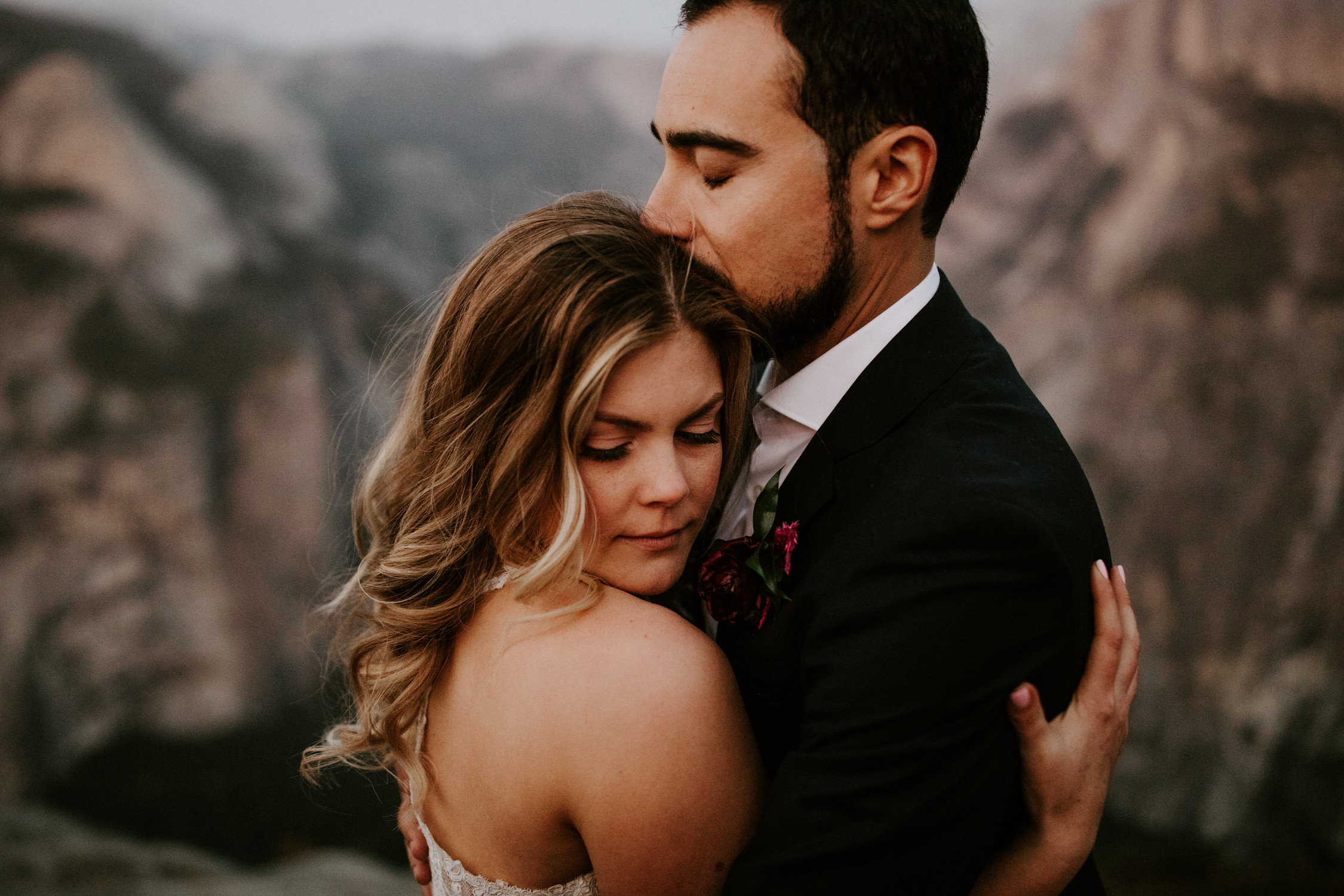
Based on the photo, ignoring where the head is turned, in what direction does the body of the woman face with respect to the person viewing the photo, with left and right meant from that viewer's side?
facing away from the viewer and to the right of the viewer

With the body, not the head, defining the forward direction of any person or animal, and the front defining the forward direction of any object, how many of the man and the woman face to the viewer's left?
1

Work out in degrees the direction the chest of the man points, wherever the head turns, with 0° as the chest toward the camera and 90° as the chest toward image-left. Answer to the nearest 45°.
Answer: approximately 90°
